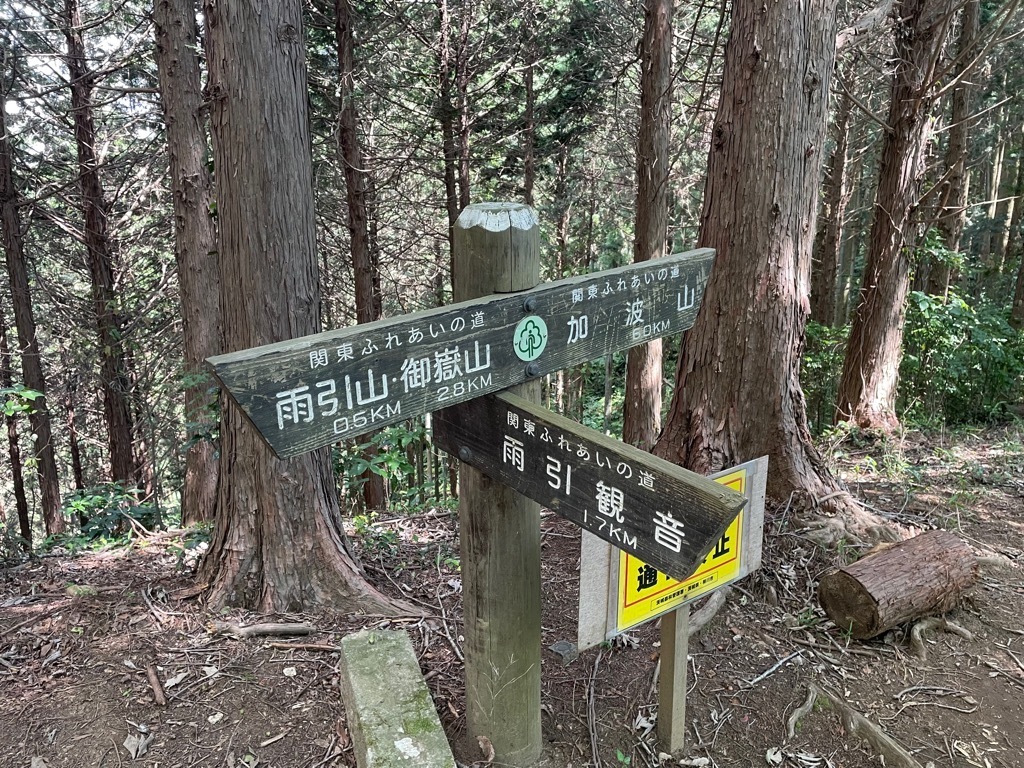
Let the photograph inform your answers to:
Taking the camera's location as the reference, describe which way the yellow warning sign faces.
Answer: facing the viewer and to the right of the viewer

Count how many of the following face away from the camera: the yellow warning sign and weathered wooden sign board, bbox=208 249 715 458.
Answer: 0

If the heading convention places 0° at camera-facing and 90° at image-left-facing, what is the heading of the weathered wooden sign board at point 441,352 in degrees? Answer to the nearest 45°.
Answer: approximately 315°

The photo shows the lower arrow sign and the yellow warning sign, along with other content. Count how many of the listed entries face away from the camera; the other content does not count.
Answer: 0

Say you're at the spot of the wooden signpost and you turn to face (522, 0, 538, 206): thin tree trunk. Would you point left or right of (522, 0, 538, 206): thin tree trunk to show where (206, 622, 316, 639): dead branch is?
left

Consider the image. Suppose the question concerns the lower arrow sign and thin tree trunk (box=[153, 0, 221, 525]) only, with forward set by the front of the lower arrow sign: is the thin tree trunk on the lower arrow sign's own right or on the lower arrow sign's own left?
on the lower arrow sign's own right
